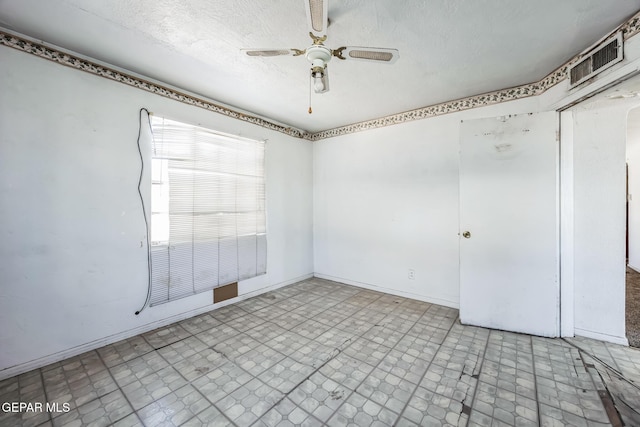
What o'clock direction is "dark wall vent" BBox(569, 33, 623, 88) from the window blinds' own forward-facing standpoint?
The dark wall vent is roughly at 12 o'clock from the window blinds.

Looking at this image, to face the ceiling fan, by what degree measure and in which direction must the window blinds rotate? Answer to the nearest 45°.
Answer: approximately 45° to its right

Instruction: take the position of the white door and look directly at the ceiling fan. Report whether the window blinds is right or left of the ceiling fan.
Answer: right

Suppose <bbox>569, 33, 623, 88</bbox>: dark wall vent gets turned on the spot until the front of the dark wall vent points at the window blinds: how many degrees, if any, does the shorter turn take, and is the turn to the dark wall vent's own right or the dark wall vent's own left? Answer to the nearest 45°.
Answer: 0° — it already faces it

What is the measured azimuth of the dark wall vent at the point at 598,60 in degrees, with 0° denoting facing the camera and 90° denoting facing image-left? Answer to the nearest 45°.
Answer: approximately 45°

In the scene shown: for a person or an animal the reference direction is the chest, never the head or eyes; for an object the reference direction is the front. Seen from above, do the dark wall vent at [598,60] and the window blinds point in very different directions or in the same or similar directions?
very different directions

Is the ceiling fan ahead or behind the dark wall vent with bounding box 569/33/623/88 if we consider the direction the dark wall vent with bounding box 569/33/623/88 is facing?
ahead
